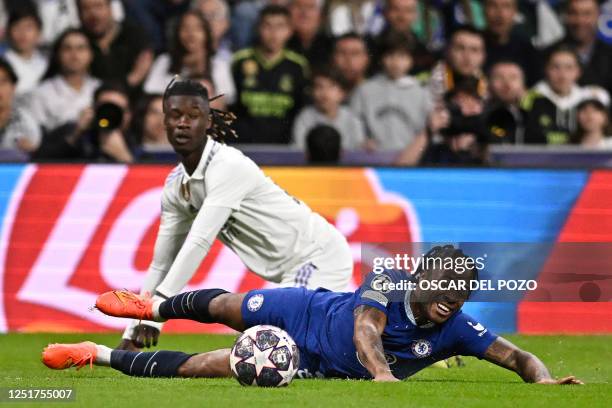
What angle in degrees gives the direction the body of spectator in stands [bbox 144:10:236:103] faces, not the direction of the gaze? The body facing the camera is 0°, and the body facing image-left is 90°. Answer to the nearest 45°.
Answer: approximately 0°

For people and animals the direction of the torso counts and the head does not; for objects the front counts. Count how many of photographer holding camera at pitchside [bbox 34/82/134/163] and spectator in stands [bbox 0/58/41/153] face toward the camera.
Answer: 2

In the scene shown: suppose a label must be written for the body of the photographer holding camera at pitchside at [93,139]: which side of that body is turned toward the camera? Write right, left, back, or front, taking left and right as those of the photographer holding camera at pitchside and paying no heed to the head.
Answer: front

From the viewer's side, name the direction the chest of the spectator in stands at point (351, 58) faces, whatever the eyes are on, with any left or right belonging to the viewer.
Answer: facing the viewer

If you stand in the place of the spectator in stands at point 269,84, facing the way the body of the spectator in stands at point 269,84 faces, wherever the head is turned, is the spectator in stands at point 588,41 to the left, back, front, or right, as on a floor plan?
left

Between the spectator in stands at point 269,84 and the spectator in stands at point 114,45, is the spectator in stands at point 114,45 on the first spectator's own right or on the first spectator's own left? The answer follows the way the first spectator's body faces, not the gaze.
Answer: on the first spectator's own right

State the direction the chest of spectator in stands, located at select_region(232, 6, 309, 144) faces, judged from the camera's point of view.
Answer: toward the camera

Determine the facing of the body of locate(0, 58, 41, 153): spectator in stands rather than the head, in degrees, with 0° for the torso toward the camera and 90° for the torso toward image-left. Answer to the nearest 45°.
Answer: approximately 0°
